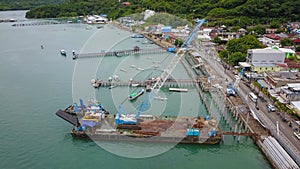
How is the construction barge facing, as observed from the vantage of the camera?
facing to the left of the viewer

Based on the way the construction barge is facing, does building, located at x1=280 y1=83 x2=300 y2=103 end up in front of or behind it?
behind

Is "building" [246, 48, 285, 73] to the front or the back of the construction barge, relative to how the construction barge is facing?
to the back

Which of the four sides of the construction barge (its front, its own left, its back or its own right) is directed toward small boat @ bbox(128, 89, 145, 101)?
right

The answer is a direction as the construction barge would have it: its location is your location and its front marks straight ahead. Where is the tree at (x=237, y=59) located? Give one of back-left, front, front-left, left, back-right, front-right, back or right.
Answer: back-right
